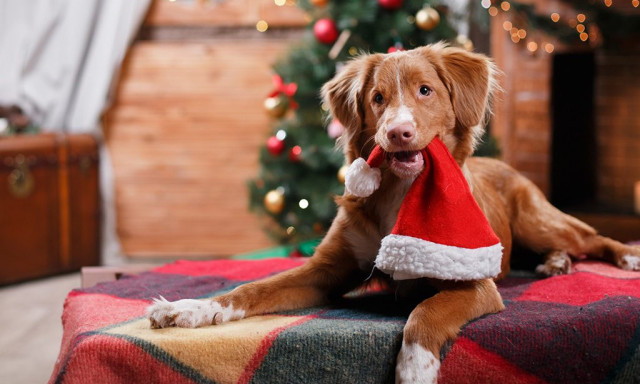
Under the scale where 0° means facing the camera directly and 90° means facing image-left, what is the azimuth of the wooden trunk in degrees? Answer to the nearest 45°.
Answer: approximately 315°

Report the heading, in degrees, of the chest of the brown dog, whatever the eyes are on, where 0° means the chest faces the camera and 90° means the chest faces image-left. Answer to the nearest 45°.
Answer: approximately 45°

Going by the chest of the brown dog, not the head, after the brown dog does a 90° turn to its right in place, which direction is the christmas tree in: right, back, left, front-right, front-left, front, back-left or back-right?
front-right

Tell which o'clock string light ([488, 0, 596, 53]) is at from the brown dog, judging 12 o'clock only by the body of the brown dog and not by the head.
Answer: The string light is roughly at 5 o'clock from the brown dog.

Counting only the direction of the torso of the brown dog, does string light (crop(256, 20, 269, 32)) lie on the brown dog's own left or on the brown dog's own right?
on the brown dog's own right

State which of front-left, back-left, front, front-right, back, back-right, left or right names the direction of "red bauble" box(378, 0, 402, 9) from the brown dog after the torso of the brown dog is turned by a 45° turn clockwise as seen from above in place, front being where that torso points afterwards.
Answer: right

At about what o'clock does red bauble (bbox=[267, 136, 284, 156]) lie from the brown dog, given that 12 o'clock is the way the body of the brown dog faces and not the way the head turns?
The red bauble is roughly at 4 o'clock from the brown dog.
